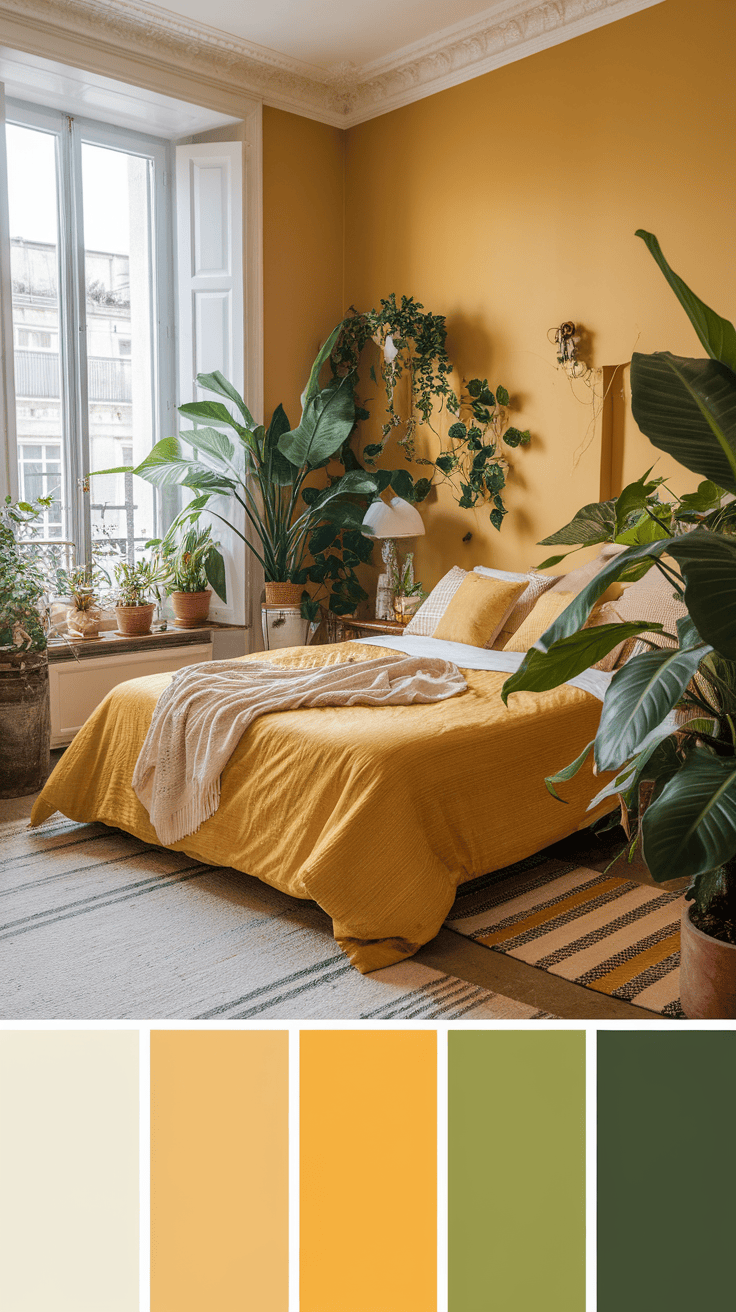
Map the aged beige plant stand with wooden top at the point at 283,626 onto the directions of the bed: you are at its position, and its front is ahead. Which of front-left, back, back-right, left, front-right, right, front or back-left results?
back-right

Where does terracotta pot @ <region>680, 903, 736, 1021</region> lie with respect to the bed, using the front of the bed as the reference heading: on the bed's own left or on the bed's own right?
on the bed's own left

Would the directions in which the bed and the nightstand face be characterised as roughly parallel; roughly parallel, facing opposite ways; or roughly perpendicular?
roughly parallel

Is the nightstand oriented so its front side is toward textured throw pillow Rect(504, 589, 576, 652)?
no

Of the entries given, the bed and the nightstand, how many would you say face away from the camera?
0

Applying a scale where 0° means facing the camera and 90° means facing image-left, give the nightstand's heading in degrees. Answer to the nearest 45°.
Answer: approximately 45°

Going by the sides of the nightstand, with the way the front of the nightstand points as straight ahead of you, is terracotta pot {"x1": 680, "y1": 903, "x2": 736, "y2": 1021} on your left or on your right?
on your left

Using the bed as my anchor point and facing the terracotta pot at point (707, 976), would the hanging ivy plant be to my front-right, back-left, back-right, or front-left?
back-left

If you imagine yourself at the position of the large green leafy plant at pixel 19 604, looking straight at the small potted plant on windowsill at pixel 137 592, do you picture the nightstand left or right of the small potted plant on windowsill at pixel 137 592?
right

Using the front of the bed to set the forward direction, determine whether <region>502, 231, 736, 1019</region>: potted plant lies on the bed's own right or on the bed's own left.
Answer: on the bed's own left

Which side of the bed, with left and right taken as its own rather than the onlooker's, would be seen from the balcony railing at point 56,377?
right

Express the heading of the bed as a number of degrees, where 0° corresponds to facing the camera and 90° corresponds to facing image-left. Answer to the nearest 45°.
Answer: approximately 45°

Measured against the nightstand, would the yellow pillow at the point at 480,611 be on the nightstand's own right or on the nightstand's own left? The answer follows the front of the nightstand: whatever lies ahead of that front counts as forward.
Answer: on the nightstand's own left

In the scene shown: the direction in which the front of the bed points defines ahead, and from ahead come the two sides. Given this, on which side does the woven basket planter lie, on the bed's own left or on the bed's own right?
on the bed's own right

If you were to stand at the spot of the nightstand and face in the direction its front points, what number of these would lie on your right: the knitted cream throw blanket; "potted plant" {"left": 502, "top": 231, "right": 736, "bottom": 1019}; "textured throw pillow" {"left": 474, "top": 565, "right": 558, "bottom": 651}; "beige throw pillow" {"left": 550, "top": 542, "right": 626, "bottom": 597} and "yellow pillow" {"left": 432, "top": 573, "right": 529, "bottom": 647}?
0

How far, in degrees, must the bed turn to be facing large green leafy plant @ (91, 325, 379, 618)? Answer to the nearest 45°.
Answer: approximately 135° to its right

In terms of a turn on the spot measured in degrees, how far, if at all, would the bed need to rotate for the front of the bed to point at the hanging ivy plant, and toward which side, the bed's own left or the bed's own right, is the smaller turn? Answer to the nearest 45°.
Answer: approximately 135° to the bed's own right

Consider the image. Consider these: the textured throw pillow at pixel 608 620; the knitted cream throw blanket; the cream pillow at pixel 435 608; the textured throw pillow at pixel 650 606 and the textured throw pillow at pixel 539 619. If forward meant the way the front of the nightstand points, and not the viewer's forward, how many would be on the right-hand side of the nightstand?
0

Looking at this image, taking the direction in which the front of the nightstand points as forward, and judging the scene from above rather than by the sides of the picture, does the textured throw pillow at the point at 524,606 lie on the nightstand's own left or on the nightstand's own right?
on the nightstand's own left
